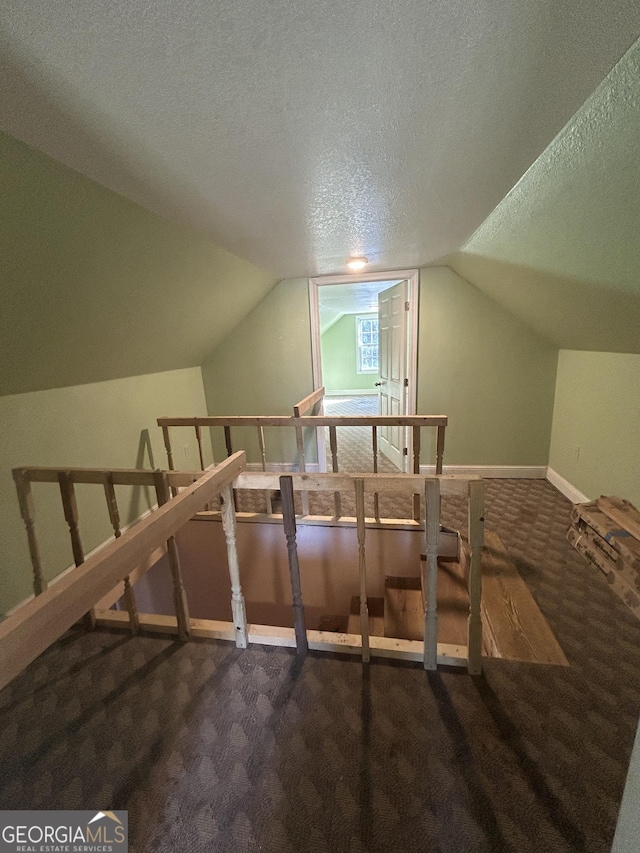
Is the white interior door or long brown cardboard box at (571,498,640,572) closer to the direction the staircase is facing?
the white interior door
